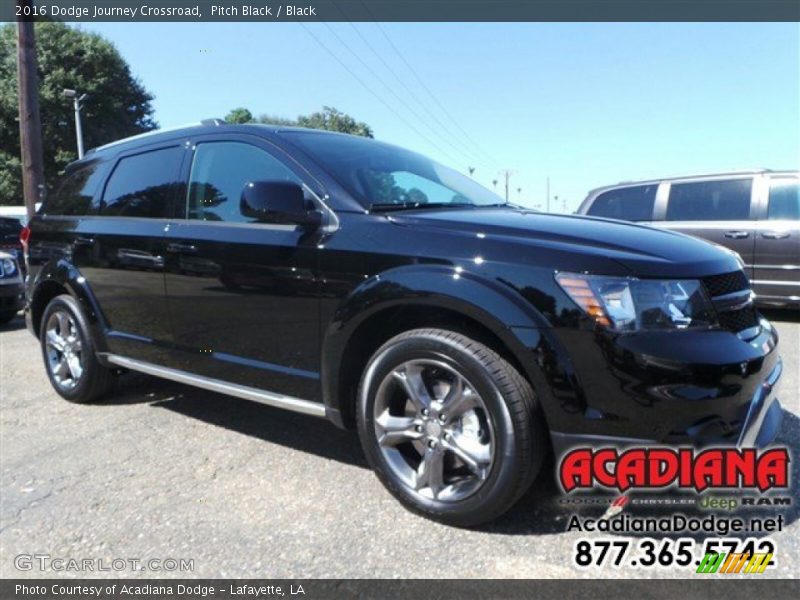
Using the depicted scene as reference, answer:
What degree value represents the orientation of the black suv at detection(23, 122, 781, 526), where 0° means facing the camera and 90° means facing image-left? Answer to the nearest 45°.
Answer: approximately 315°

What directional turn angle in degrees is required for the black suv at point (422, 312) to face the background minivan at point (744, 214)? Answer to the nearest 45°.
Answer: approximately 90° to its left

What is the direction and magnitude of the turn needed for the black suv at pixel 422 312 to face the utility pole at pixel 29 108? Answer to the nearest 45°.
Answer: approximately 180°
